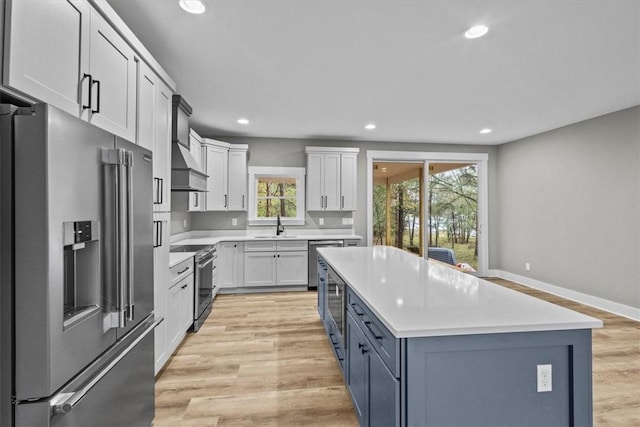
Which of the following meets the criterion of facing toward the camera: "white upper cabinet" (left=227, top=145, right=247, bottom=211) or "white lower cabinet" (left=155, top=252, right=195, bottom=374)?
the white upper cabinet

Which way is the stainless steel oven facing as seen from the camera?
to the viewer's right

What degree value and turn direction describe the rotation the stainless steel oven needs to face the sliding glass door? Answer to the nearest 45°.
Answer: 0° — it already faces it

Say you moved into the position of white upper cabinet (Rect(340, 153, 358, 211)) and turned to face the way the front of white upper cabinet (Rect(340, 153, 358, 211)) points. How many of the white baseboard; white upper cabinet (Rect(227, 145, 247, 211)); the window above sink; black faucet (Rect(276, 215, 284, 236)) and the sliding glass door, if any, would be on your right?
3

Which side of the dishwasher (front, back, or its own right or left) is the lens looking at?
front

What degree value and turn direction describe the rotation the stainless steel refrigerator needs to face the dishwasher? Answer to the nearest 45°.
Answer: approximately 90° to its left

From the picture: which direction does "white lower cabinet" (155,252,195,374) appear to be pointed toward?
to the viewer's right

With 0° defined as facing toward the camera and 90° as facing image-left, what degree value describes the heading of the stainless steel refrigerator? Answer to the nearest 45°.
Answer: approximately 315°

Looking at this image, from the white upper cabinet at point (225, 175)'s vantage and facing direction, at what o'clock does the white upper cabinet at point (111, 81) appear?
the white upper cabinet at point (111, 81) is roughly at 2 o'clock from the white upper cabinet at point (225, 175).

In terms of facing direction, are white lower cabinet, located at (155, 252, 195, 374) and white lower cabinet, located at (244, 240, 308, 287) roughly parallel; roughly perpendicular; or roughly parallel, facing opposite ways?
roughly perpendicular

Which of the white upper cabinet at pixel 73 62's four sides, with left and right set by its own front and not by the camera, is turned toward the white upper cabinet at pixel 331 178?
left

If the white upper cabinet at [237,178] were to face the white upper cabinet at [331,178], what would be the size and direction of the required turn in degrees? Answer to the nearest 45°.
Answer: approximately 90° to its left

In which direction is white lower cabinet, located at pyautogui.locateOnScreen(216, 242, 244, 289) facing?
toward the camera

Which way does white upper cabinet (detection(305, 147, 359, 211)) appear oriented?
toward the camera

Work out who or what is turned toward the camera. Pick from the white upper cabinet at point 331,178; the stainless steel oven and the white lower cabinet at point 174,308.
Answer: the white upper cabinet

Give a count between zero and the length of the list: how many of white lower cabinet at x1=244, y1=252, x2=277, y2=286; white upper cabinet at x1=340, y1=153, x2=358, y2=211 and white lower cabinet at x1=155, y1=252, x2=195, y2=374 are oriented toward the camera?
2

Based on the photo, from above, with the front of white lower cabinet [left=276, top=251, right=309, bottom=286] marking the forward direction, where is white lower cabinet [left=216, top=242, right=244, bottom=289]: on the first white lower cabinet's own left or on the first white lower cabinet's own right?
on the first white lower cabinet's own right
